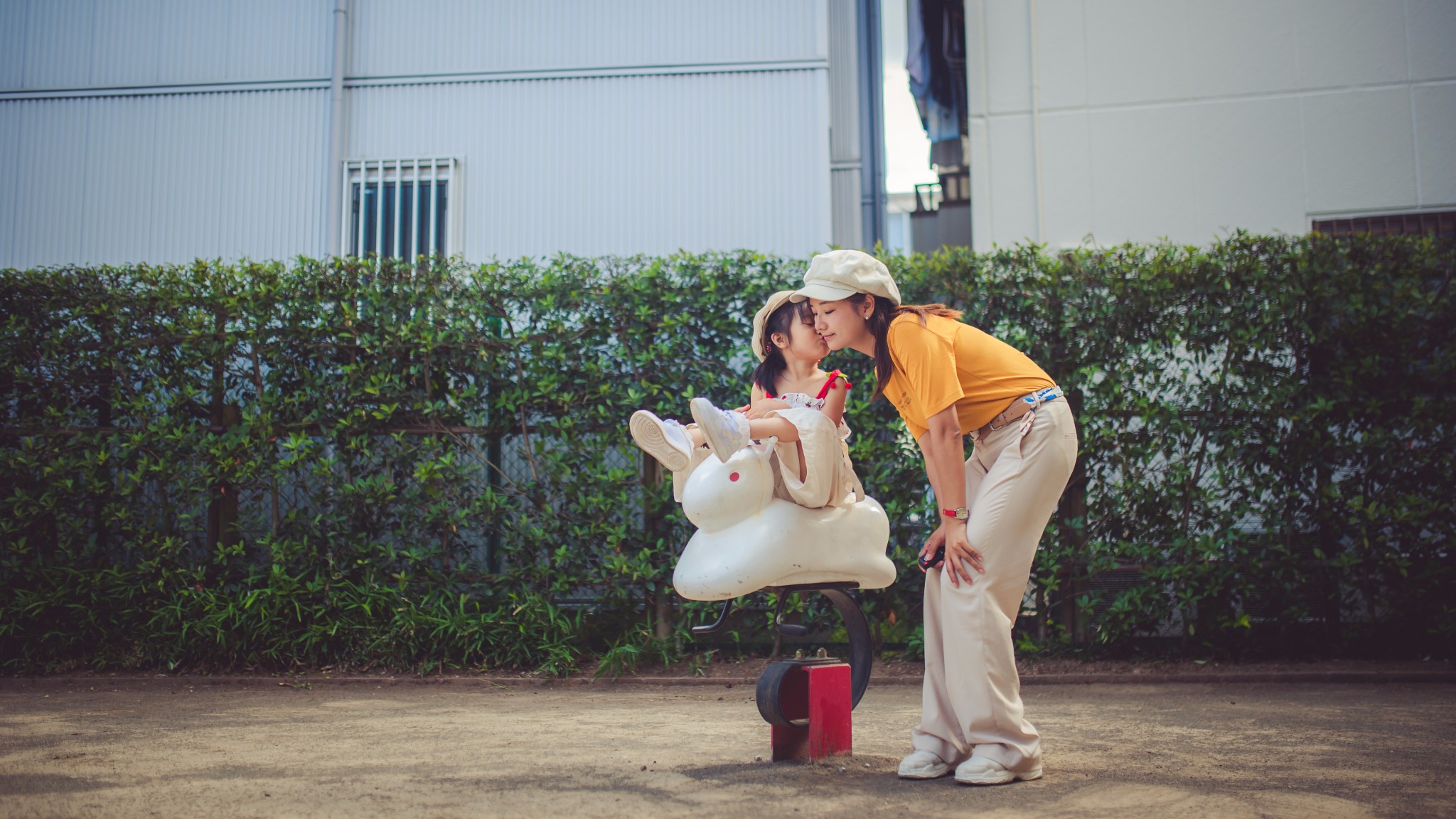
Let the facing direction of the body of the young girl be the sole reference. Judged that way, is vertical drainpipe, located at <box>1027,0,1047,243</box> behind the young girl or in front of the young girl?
behind

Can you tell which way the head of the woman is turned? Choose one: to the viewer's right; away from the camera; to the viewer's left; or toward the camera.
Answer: to the viewer's left

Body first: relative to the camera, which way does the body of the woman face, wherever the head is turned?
to the viewer's left

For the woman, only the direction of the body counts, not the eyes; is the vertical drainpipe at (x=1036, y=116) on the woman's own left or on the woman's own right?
on the woman's own right

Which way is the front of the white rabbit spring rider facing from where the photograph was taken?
facing to the left of the viewer

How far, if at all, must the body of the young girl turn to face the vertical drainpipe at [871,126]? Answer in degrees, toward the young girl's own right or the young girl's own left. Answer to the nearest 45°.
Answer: approximately 135° to the young girl's own right

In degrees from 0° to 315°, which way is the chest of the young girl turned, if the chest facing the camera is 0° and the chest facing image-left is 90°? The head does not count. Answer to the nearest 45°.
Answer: approximately 45°

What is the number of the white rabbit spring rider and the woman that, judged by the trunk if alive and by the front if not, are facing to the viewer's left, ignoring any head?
2

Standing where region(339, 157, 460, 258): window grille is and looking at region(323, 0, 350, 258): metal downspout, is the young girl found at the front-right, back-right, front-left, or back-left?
back-left
